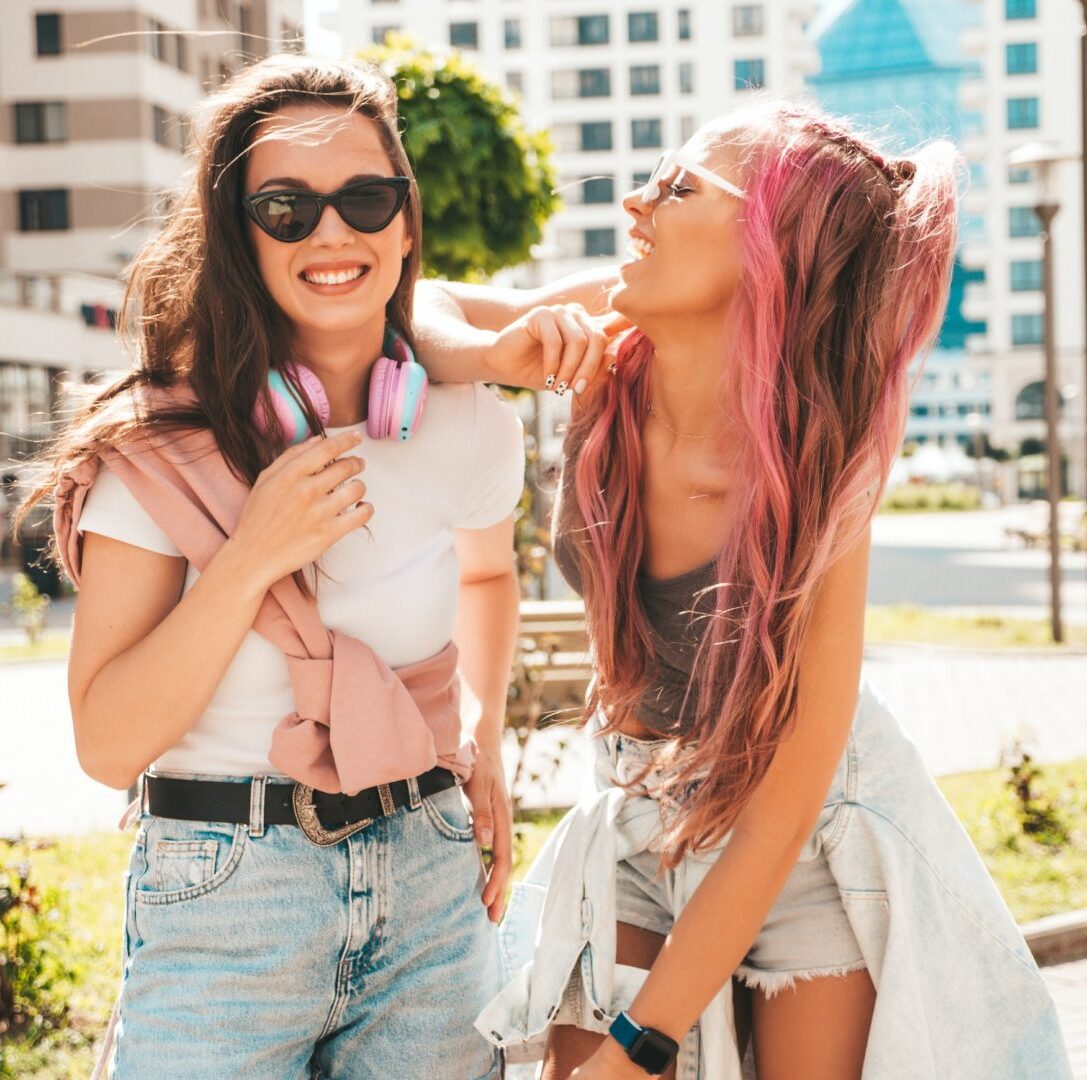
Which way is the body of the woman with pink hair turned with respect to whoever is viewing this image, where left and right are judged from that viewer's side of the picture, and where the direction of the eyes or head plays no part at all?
facing the viewer and to the left of the viewer

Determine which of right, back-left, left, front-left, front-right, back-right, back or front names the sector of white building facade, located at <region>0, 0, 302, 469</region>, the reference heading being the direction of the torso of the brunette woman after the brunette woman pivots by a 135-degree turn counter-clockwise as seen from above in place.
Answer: front-left

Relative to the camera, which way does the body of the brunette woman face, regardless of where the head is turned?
toward the camera

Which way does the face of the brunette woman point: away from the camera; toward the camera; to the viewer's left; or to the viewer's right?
toward the camera
